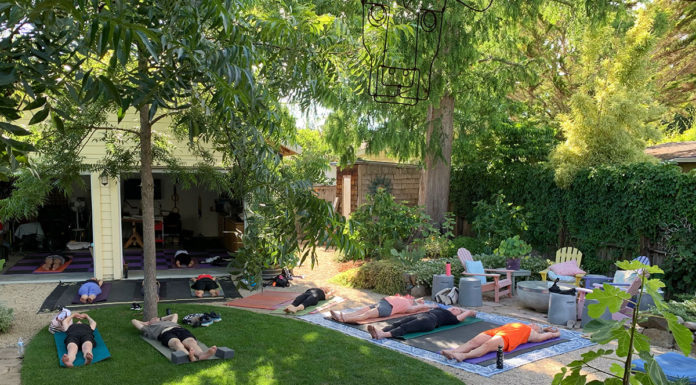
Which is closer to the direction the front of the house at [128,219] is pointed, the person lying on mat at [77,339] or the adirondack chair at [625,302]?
the person lying on mat

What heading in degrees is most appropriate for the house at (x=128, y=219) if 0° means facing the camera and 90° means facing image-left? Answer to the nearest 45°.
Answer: approximately 0°

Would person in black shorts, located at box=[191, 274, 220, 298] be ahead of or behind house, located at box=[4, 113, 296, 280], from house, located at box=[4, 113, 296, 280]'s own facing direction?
ahead

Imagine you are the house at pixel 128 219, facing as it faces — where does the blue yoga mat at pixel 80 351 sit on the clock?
The blue yoga mat is roughly at 12 o'clock from the house.

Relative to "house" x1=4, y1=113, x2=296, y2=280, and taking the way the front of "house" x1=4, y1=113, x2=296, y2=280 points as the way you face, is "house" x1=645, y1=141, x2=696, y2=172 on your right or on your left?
on your left

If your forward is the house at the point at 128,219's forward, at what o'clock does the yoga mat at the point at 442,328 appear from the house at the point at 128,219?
The yoga mat is roughly at 11 o'clock from the house.

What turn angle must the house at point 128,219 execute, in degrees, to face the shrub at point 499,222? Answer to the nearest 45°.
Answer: approximately 45° to its left

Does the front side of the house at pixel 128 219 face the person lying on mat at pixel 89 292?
yes

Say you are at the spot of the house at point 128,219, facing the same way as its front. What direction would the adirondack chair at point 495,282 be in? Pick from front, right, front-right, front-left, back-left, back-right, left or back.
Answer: front-left

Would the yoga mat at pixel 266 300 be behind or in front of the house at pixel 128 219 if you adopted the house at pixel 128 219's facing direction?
in front

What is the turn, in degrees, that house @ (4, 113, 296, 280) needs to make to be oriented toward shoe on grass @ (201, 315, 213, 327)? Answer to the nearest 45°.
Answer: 0° — it already faces it

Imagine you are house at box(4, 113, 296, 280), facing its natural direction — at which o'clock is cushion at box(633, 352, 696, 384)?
The cushion is roughly at 11 o'clock from the house.

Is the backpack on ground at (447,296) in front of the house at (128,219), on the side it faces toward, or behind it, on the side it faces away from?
in front
